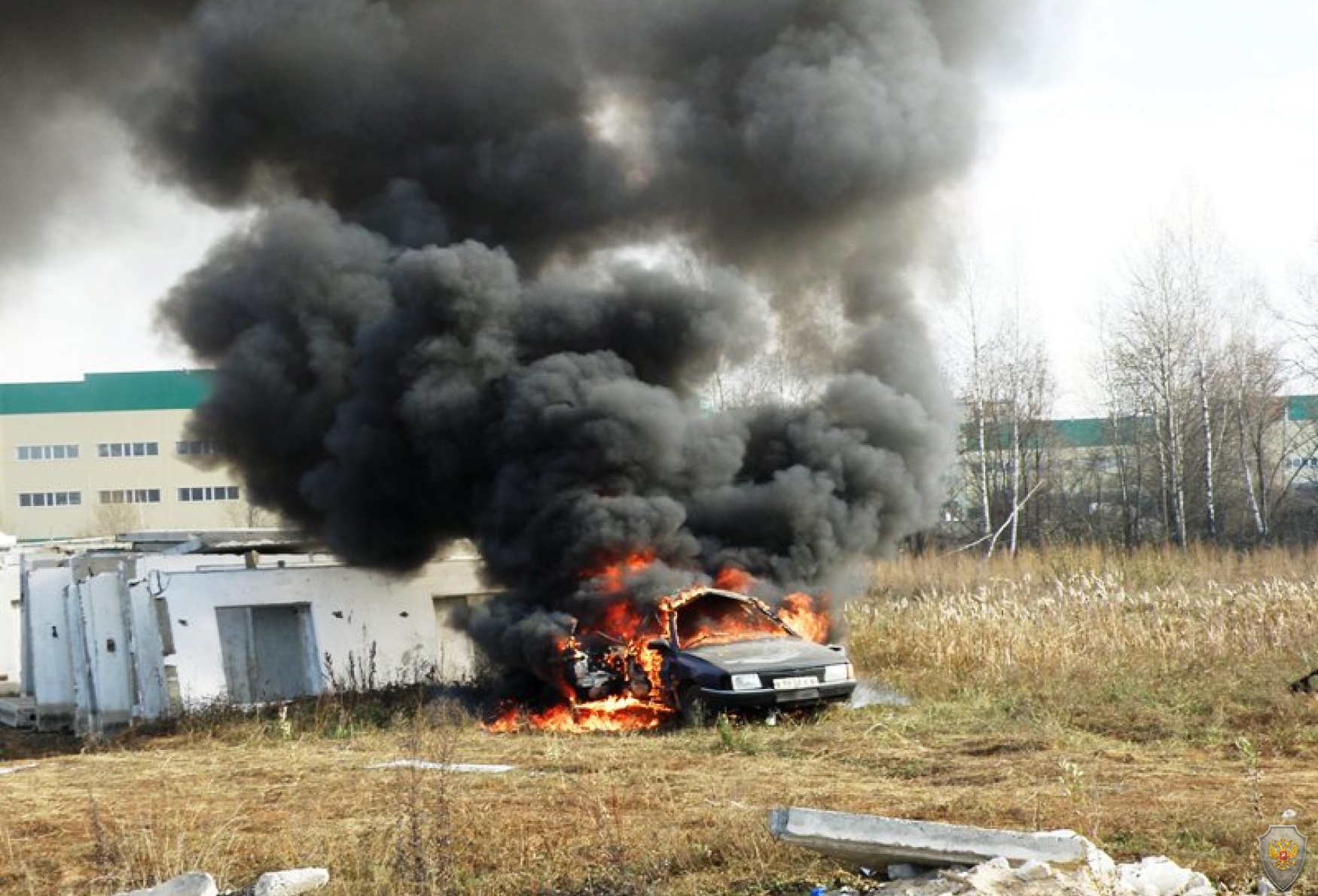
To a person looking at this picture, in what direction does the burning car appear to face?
facing the viewer and to the right of the viewer

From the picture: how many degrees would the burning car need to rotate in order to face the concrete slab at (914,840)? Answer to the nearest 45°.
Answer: approximately 45° to its right

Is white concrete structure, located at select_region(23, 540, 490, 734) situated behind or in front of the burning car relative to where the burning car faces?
behind

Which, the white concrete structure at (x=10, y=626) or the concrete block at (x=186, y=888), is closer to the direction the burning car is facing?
the concrete block

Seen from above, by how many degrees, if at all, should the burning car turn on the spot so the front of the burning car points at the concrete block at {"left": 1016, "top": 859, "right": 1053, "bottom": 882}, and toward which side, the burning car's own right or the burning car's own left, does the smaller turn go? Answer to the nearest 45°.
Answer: approximately 45° to the burning car's own right

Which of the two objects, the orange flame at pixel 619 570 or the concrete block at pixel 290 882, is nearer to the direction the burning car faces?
the concrete block

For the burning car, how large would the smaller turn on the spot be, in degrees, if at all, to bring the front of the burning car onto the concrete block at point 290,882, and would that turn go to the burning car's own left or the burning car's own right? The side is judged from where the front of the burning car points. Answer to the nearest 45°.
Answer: approximately 45° to the burning car's own right
